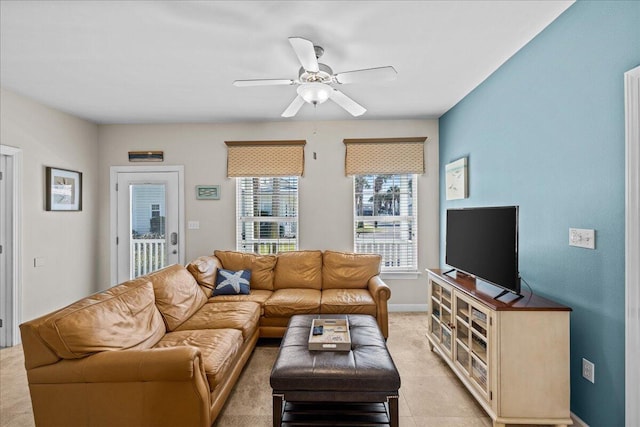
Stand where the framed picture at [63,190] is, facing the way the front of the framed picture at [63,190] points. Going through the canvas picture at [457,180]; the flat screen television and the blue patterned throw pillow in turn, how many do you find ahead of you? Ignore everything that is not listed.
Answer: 3

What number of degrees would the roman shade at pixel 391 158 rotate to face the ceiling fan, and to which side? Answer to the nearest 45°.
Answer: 0° — it already faces it

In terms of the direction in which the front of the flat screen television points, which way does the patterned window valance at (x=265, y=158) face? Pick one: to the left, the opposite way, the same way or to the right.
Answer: to the left

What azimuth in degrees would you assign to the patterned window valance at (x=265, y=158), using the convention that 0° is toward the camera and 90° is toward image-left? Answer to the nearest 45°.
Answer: approximately 0°

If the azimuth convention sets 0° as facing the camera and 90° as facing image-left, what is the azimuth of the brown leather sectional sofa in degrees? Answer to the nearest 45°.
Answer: approximately 315°

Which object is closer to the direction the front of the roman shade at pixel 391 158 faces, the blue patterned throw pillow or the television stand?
the television stand

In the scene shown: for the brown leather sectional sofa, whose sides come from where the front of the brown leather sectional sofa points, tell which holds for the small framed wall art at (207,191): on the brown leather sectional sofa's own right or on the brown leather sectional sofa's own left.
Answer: on the brown leather sectional sofa's own left
